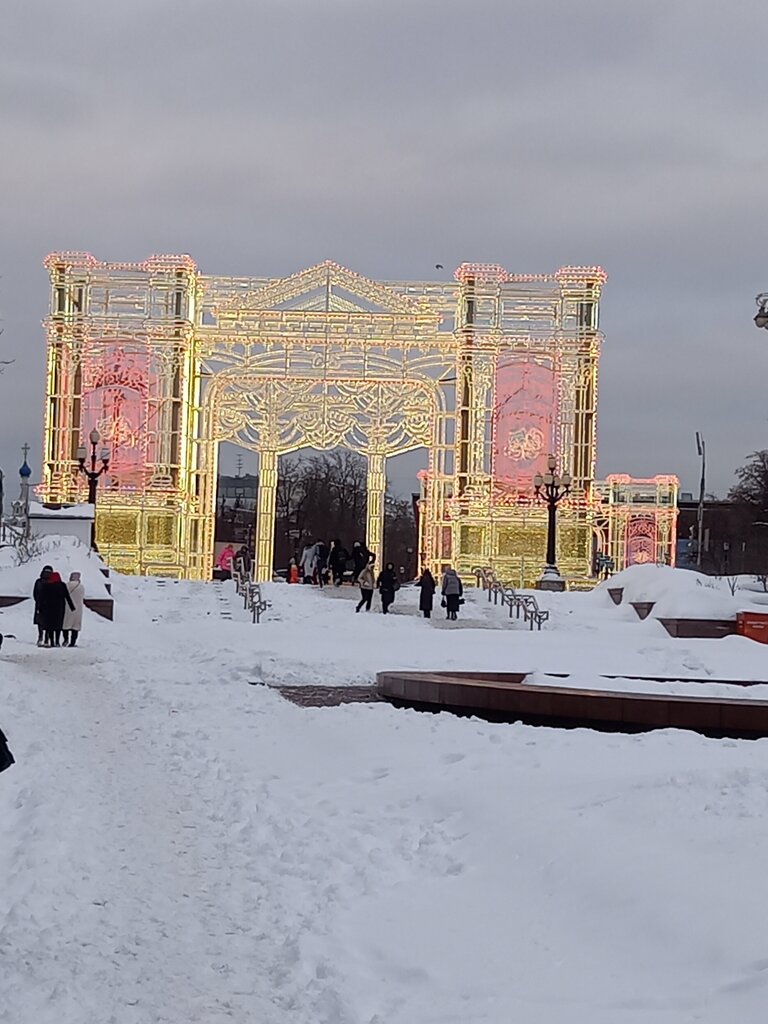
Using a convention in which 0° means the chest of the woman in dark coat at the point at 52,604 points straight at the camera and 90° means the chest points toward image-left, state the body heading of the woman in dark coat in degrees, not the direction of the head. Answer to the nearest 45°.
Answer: approximately 180°

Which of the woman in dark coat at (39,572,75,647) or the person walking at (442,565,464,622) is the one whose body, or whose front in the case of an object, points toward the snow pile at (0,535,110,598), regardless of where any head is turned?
the woman in dark coat

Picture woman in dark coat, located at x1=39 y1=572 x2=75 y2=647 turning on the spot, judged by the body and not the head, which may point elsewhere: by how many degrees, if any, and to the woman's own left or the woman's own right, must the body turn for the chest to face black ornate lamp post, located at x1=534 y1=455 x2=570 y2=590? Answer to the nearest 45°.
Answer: approximately 45° to the woman's own right
